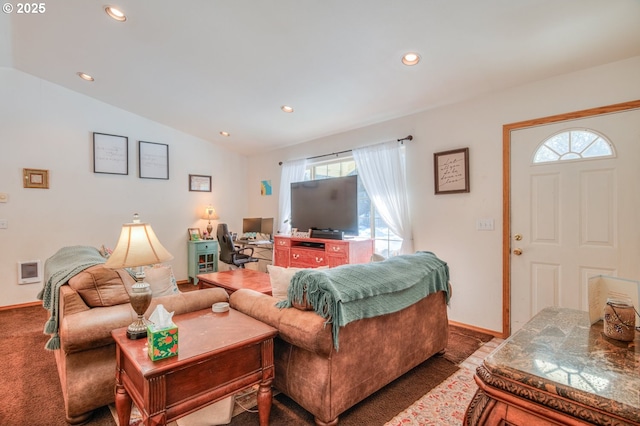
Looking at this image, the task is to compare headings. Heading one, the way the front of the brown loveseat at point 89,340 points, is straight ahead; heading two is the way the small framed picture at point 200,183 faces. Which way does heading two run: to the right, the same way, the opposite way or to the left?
to the right

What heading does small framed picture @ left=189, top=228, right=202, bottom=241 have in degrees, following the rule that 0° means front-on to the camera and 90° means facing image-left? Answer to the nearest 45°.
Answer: approximately 0°

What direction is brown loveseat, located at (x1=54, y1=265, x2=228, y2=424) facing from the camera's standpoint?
to the viewer's right

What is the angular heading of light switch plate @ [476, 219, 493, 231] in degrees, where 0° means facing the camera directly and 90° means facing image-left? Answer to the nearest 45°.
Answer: approximately 0°
